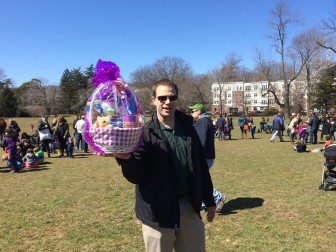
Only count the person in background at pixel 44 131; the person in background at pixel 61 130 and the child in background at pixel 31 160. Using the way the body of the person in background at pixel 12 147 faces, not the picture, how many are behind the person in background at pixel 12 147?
0

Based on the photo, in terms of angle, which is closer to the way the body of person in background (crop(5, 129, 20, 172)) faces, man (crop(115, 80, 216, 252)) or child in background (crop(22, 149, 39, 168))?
the child in background

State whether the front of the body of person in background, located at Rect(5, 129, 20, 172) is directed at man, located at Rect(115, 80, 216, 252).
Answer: no

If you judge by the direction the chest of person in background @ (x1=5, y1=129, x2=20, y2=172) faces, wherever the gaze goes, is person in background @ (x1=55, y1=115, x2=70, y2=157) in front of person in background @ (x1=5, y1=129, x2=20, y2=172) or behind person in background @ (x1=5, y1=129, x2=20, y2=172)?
in front

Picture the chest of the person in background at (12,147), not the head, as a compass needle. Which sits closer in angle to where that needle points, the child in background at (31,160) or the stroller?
the child in background

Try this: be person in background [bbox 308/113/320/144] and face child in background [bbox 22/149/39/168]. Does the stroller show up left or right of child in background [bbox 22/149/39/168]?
left

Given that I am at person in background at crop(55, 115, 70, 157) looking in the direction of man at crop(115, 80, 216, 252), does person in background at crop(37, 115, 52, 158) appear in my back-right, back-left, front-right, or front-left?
back-right

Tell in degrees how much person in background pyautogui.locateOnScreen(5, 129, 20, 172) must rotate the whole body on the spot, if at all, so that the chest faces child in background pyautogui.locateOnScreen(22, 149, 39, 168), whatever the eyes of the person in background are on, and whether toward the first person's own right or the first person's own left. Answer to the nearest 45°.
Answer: approximately 45° to the first person's own right
